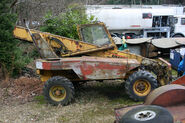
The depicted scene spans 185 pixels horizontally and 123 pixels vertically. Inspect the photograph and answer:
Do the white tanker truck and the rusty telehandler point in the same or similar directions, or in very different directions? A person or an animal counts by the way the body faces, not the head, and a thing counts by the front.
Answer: same or similar directions

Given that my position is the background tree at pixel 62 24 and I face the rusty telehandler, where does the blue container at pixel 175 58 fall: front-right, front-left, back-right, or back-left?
front-left

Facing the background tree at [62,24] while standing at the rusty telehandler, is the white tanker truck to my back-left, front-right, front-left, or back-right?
front-right

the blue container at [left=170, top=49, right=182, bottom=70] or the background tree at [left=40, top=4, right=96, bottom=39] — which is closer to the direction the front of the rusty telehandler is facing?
the blue container
